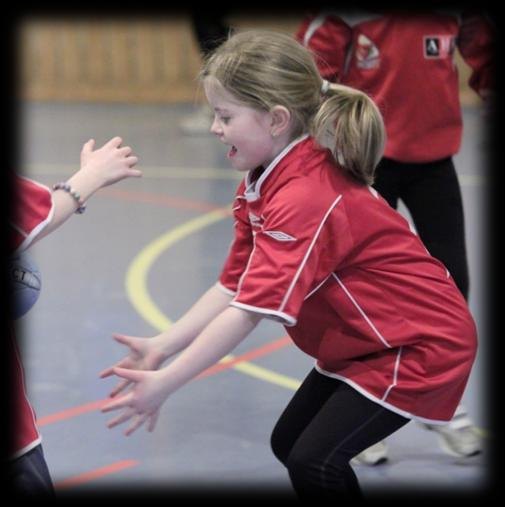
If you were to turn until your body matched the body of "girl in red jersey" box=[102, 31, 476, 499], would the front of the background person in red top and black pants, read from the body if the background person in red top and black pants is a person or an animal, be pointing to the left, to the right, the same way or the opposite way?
to the left

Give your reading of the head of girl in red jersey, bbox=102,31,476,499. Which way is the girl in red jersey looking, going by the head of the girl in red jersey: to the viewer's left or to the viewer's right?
to the viewer's left

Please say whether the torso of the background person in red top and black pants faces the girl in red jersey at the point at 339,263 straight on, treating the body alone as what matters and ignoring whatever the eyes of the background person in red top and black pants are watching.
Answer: yes

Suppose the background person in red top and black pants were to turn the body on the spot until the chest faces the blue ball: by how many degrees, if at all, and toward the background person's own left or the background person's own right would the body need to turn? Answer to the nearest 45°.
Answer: approximately 45° to the background person's own right

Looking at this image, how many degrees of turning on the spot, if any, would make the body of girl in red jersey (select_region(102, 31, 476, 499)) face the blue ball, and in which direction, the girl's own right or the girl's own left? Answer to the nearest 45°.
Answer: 0° — they already face it

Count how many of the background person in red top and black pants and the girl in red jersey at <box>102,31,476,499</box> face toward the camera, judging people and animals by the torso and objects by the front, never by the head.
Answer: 1

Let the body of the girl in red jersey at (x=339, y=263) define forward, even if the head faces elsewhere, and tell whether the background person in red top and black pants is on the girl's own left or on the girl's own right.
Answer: on the girl's own right

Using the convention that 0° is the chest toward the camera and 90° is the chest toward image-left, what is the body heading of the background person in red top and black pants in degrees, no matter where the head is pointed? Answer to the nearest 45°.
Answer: approximately 0°

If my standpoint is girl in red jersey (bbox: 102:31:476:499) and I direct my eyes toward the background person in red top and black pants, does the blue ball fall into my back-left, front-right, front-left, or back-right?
back-left

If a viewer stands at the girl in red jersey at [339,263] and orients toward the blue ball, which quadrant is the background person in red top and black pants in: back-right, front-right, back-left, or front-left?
back-right

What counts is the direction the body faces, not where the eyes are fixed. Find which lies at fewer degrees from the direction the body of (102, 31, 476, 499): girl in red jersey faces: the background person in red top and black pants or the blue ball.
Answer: the blue ball

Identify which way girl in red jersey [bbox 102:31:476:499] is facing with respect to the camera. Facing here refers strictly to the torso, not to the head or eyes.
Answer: to the viewer's left
